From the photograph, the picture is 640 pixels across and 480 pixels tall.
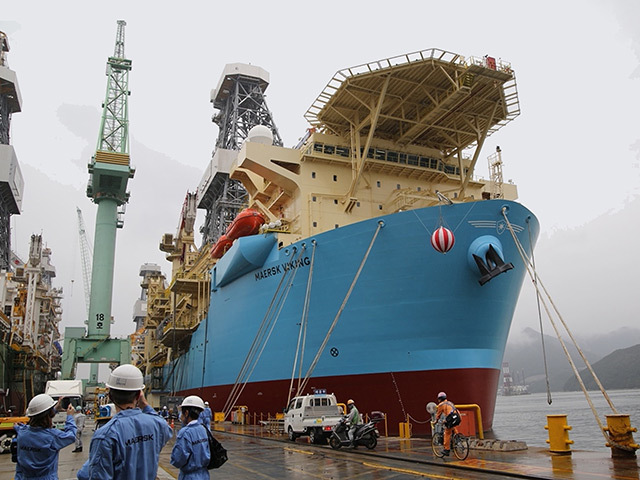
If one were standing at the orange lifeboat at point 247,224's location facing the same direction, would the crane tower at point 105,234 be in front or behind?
behind

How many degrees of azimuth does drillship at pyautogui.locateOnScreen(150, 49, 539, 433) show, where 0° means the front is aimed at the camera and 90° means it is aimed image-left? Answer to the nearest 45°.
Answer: approximately 315°

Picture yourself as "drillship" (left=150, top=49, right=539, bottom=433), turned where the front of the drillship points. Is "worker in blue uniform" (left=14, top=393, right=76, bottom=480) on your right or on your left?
on your right

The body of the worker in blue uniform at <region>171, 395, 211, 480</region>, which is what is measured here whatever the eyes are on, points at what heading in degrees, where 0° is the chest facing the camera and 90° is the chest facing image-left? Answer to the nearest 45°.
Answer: approximately 135°

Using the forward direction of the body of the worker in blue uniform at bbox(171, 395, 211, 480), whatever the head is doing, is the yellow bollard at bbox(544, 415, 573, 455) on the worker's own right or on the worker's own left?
on the worker's own right

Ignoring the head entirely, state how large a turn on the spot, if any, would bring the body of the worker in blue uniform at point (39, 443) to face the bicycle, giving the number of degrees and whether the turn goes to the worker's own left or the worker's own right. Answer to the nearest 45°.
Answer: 0° — they already face it

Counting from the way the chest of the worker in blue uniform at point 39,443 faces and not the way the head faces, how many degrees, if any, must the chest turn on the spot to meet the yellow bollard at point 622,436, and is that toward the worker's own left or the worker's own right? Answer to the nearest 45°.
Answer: approximately 45° to the worker's own right
